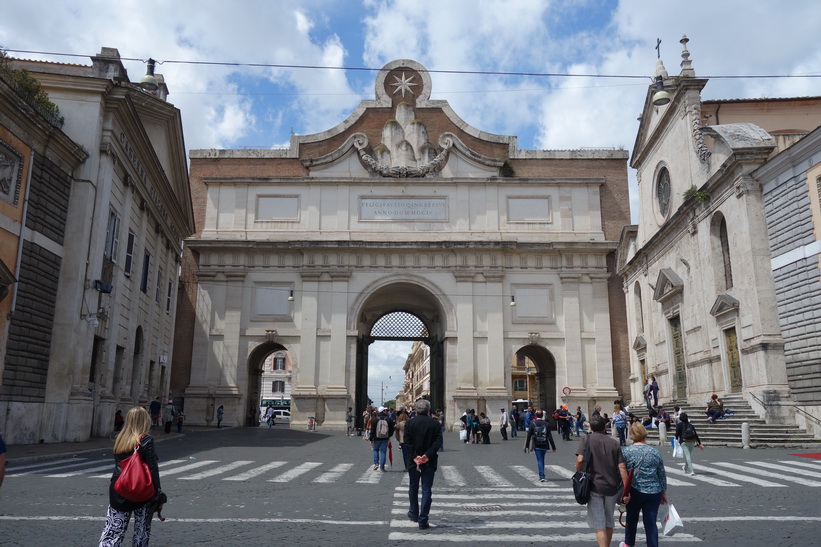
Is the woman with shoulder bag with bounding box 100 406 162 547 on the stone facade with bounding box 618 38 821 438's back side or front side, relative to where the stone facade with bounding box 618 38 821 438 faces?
on the front side

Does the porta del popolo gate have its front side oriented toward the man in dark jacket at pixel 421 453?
yes

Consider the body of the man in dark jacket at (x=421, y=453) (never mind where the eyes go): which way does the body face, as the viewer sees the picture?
away from the camera

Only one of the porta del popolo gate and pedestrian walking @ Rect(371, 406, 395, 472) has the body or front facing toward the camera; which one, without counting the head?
the porta del popolo gate

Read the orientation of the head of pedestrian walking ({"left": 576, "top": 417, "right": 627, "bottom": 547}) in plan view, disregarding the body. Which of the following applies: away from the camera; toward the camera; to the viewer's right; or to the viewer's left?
away from the camera

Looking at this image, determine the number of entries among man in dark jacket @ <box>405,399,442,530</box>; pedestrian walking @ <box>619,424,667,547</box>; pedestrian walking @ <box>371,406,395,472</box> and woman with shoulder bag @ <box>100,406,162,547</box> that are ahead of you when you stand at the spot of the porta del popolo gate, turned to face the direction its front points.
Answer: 4

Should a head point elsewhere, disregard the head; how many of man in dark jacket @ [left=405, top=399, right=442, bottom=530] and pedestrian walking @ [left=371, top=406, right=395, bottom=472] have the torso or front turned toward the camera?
0

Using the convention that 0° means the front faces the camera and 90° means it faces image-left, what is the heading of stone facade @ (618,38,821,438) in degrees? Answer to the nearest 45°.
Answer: approximately 45°

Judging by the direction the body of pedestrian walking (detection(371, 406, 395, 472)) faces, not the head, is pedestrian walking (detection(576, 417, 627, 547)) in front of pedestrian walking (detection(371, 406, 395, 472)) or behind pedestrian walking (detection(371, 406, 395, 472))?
behind

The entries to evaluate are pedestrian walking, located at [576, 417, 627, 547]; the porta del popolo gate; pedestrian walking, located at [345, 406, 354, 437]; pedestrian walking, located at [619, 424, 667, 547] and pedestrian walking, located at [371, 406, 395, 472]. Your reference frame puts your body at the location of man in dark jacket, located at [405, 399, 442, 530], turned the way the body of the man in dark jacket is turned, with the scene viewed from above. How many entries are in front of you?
3

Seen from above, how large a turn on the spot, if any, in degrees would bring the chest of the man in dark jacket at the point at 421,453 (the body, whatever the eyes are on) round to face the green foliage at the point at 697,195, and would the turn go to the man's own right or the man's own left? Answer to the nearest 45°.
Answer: approximately 45° to the man's own right

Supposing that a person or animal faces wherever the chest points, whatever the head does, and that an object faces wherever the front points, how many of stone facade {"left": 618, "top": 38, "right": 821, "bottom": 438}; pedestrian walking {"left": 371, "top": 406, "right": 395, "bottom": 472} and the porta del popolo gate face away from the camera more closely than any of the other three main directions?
1

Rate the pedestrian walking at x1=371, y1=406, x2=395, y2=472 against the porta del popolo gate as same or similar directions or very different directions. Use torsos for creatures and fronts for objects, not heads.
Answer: very different directions

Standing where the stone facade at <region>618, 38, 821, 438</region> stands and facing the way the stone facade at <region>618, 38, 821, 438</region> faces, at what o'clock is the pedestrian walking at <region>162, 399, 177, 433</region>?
The pedestrian walking is roughly at 1 o'clock from the stone facade.

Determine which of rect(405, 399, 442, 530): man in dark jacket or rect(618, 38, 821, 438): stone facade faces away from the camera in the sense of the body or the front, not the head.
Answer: the man in dark jacket

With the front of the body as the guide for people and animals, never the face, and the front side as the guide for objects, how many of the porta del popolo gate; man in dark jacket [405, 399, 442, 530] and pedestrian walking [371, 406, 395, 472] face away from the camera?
2

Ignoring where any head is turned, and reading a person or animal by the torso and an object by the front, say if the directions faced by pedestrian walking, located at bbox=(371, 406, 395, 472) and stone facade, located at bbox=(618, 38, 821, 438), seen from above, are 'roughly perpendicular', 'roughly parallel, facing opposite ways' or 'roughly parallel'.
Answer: roughly perpendicular

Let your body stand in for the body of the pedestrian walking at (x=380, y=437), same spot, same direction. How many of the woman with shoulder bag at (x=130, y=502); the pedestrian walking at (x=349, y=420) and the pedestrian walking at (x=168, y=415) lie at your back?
1

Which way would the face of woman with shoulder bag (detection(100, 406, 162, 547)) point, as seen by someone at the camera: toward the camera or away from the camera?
away from the camera

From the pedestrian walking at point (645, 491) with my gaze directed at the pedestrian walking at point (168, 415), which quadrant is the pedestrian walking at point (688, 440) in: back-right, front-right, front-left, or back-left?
front-right

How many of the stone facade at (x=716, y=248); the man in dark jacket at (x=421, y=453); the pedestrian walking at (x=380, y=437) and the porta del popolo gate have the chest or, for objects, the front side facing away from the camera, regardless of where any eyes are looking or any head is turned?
2

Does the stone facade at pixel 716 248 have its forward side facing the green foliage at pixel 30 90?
yes

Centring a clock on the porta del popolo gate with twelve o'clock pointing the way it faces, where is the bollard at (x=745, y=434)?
The bollard is roughly at 11 o'clock from the porta del popolo gate.

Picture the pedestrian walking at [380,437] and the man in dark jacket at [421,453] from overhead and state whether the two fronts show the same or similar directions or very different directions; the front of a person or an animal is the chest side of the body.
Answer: same or similar directions
